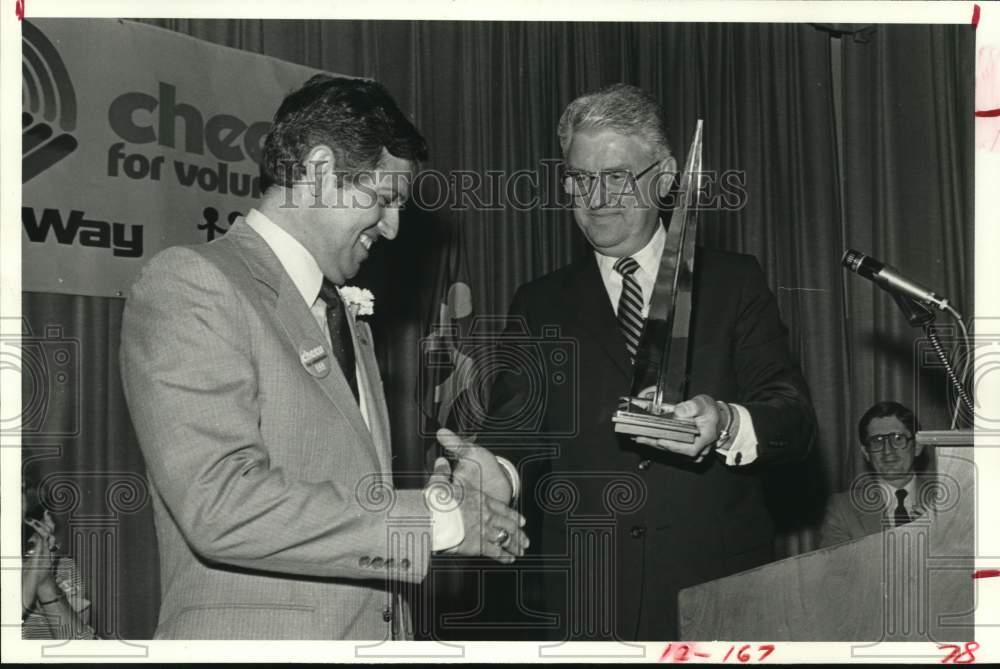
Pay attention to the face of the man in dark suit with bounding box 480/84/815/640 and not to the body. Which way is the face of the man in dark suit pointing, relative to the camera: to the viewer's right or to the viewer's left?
to the viewer's left

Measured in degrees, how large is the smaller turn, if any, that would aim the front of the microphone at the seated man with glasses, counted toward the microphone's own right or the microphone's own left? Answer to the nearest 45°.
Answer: approximately 90° to the microphone's own right

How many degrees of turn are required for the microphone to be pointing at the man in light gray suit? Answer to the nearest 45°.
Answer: approximately 45° to its left

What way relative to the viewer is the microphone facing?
to the viewer's left

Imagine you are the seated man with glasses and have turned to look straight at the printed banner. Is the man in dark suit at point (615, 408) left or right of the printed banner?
left

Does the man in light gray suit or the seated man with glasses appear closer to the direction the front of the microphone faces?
the man in light gray suit
